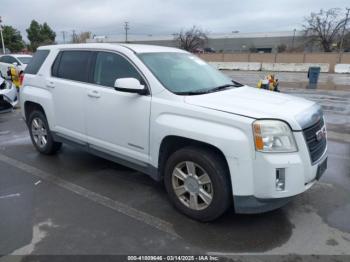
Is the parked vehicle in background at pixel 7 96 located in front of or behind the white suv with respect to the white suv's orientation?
behind

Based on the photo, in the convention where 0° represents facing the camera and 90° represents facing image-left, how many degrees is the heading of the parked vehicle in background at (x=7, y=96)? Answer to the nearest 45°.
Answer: approximately 315°

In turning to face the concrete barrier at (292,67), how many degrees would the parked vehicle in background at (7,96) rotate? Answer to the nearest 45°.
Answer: approximately 90° to its left
